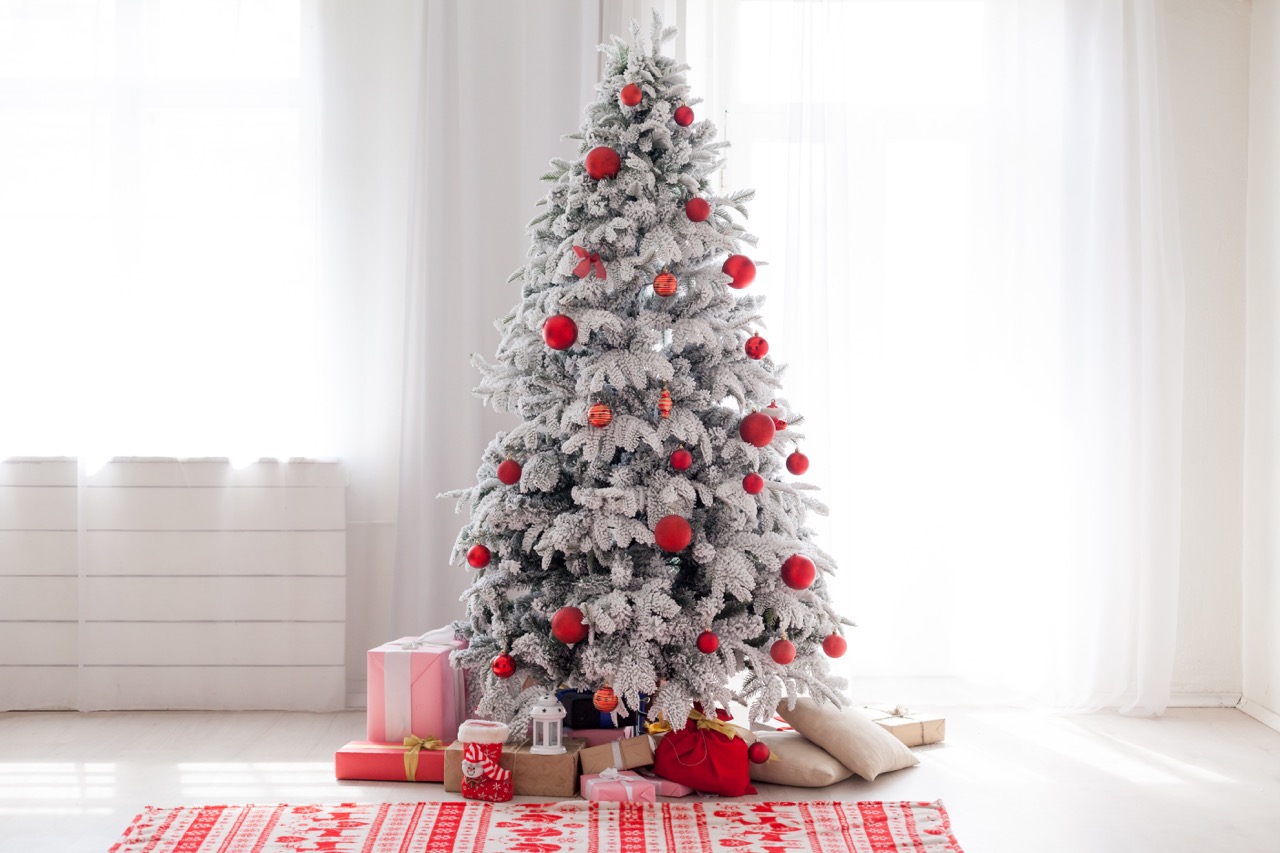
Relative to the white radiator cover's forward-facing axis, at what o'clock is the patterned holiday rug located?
The patterned holiday rug is roughly at 11 o'clock from the white radiator cover.

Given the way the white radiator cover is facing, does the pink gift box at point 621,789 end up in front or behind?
in front

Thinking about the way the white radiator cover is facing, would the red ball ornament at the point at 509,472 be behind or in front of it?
in front

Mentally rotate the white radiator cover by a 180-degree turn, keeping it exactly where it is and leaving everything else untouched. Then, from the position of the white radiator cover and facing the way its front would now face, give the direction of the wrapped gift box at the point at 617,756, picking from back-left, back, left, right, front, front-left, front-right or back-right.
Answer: back-right

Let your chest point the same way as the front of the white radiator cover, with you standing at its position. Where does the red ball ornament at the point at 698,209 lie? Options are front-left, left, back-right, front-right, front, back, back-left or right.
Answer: front-left

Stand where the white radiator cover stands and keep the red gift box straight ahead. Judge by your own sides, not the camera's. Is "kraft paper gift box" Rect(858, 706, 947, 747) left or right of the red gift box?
left

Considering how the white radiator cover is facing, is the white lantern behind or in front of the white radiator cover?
in front

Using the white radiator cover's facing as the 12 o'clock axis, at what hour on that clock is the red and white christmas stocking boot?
The red and white christmas stocking boot is roughly at 11 o'clock from the white radiator cover.

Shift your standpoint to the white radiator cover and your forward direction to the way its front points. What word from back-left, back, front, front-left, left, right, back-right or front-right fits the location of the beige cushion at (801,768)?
front-left

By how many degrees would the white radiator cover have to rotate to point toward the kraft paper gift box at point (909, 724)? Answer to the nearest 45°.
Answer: approximately 45° to its left

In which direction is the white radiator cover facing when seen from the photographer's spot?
facing the viewer
